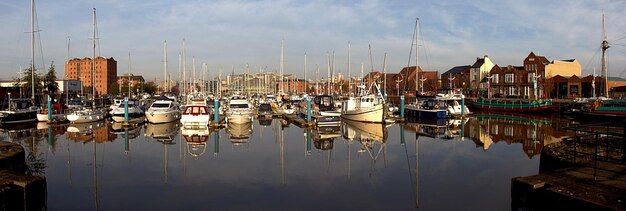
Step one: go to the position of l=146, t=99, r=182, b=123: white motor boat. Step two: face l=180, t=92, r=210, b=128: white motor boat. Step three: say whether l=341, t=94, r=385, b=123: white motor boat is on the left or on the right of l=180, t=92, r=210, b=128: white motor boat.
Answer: left

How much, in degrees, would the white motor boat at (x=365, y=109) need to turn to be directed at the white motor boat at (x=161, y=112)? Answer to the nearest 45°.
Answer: approximately 135° to its right

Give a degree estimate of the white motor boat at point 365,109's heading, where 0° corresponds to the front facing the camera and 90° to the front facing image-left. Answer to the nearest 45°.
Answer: approximately 315°

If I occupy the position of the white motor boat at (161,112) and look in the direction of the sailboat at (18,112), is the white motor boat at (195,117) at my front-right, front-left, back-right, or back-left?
back-left

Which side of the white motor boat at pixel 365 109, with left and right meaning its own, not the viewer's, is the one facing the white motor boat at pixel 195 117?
right

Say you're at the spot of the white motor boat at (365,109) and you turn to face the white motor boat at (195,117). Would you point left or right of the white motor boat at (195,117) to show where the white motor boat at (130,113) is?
right
